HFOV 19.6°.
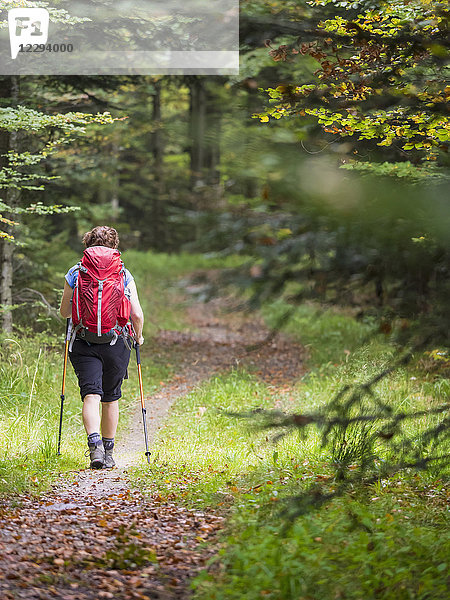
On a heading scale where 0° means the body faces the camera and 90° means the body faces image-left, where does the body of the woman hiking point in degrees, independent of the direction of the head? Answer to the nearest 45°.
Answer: approximately 180°

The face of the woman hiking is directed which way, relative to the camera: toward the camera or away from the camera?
away from the camera
